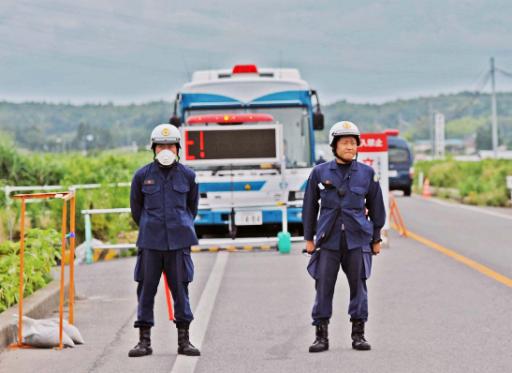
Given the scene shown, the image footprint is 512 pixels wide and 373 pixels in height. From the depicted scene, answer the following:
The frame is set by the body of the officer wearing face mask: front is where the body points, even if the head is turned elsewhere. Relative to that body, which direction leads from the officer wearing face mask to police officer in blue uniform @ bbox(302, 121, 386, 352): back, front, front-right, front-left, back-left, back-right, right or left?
left

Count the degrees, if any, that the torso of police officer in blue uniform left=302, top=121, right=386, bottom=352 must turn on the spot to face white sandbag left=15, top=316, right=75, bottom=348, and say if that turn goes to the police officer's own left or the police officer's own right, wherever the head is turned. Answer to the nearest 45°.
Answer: approximately 90° to the police officer's own right

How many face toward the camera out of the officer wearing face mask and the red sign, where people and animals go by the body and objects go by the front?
2

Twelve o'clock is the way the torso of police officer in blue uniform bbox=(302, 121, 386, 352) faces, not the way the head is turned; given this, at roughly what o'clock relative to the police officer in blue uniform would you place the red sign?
The red sign is roughly at 6 o'clock from the police officer in blue uniform.

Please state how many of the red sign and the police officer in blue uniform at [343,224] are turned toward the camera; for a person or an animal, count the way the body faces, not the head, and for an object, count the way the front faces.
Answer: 2

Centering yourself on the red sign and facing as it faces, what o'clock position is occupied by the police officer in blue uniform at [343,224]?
The police officer in blue uniform is roughly at 12 o'clock from the red sign.

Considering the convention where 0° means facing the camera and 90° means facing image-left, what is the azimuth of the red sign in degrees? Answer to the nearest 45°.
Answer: approximately 0°

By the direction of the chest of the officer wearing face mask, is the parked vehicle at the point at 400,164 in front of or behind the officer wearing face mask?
behind

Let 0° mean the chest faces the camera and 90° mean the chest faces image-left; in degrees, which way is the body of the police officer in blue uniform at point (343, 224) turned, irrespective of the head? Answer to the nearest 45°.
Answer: approximately 0°

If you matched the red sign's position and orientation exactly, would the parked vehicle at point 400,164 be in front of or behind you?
behind
